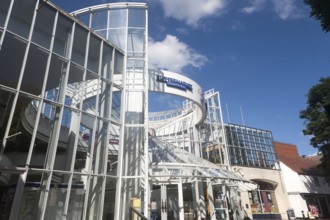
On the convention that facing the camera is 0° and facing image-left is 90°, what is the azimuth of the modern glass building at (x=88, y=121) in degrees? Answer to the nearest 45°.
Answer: approximately 315°

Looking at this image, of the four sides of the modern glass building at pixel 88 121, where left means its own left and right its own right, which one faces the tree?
left
